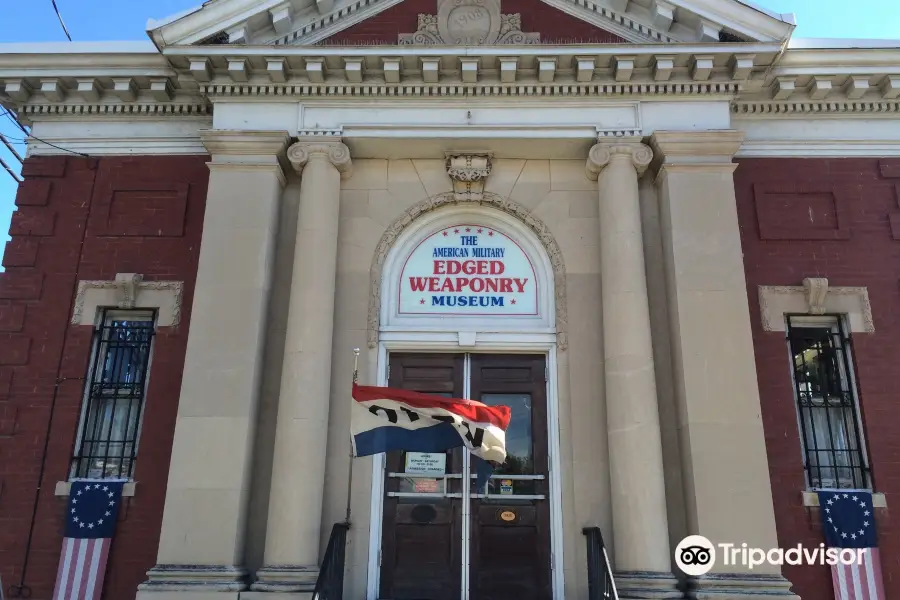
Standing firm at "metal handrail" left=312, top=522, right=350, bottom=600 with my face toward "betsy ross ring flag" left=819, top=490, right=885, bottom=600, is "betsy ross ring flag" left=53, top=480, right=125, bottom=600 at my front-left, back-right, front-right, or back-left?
back-left

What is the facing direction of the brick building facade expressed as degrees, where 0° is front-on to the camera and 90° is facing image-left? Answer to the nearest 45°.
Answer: approximately 0°
